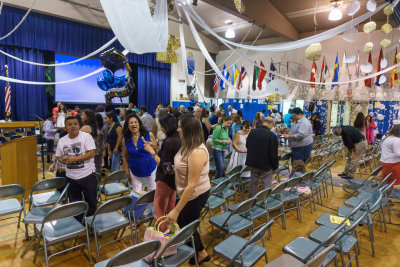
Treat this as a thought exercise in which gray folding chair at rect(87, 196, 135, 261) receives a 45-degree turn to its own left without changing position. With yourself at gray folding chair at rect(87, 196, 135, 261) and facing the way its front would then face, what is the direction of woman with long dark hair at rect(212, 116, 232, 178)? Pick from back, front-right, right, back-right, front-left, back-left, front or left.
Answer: back-right

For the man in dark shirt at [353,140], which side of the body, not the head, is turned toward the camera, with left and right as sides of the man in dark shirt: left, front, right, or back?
left

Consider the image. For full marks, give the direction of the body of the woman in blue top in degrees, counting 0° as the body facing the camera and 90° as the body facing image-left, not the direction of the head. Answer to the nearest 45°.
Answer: approximately 0°

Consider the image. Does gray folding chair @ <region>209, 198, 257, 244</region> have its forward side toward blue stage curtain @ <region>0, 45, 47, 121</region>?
yes

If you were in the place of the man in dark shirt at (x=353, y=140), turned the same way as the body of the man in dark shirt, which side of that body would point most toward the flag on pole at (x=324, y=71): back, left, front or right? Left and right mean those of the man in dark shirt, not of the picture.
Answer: right

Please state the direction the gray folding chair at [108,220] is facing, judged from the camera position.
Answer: facing away from the viewer and to the left of the viewer

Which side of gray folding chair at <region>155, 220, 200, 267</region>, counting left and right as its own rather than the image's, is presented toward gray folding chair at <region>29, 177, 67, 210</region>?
front

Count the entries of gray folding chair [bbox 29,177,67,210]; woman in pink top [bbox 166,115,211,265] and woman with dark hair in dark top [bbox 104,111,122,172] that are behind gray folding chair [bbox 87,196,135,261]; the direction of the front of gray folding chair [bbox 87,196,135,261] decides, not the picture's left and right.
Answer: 1

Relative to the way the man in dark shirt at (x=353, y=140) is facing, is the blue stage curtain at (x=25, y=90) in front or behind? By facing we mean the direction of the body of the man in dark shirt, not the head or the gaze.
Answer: in front

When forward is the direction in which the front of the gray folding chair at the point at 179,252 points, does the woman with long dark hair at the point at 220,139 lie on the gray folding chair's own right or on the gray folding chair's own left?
on the gray folding chair's own right

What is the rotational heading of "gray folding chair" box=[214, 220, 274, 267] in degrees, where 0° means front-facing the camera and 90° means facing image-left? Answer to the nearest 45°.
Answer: approximately 135°
